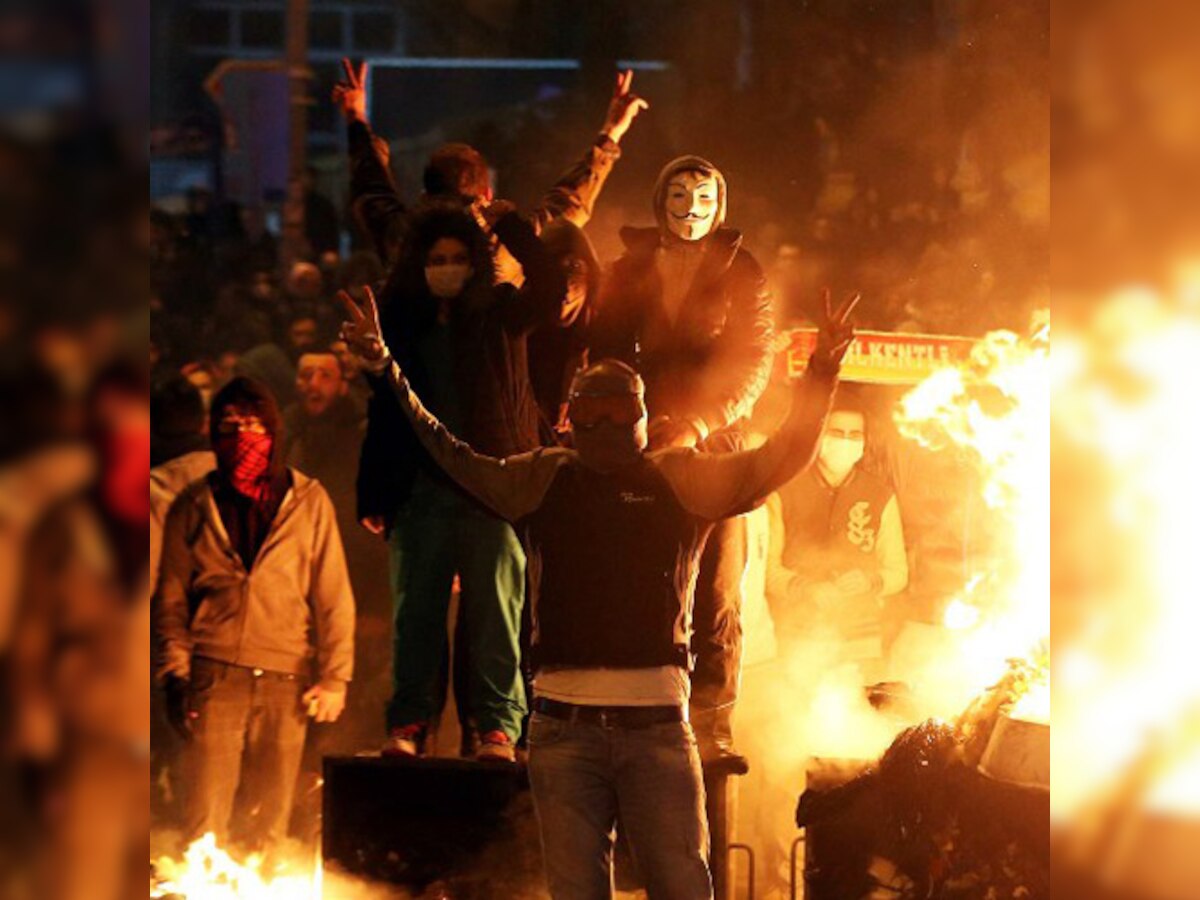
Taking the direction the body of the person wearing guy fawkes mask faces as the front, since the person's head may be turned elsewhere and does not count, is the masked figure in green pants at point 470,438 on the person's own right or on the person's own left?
on the person's own right

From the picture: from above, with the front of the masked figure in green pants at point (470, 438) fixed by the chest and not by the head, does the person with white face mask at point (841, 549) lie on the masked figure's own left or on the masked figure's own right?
on the masked figure's own left

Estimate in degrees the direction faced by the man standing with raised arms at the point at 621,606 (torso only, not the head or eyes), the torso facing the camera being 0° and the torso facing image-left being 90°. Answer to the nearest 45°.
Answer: approximately 0°

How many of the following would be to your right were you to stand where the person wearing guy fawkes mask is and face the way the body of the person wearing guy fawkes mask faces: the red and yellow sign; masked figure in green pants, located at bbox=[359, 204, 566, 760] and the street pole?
2

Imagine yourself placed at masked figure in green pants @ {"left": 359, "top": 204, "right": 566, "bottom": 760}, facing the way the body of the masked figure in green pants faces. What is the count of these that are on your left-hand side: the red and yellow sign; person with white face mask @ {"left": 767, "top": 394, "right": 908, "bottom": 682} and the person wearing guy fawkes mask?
3

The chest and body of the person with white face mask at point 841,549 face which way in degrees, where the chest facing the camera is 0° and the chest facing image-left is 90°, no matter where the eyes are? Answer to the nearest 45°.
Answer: approximately 0°
